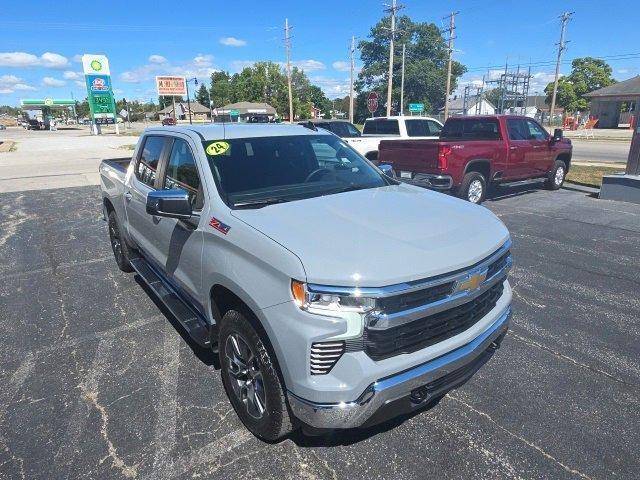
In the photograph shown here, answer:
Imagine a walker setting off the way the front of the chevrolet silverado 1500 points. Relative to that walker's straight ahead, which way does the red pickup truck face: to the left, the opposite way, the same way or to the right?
to the left

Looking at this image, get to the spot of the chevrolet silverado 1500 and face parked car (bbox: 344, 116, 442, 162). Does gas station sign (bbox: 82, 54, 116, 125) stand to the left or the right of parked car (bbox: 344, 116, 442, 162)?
left

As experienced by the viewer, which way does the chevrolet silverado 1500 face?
facing the viewer and to the right of the viewer

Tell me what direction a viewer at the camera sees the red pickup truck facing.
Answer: facing away from the viewer and to the right of the viewer

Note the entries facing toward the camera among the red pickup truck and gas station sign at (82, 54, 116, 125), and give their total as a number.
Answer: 1

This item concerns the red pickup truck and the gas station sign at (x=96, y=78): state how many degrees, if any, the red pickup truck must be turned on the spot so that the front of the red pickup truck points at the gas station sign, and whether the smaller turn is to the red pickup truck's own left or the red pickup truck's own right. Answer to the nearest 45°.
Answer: approximately 90° to the red pickup truck's own left

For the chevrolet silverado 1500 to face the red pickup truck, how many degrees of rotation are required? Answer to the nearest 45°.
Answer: approximately 90° to its left

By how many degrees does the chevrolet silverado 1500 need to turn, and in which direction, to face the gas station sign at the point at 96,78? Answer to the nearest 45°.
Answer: approximately 180°

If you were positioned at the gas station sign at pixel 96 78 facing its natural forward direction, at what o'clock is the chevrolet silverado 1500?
The chevrolet silverado 1500 is roughly at 12 o'clock from the gas station sign.
